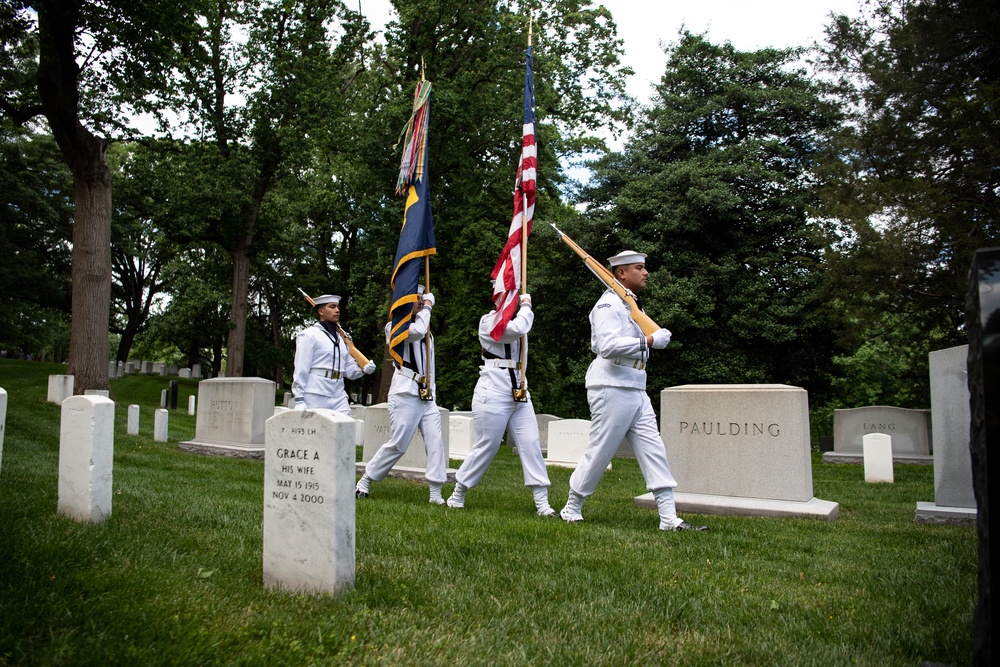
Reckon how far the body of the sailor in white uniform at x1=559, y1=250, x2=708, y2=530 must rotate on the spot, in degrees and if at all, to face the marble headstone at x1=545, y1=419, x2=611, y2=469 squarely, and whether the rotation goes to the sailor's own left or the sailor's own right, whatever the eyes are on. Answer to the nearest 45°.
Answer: approximately 90° to the sailor's own left

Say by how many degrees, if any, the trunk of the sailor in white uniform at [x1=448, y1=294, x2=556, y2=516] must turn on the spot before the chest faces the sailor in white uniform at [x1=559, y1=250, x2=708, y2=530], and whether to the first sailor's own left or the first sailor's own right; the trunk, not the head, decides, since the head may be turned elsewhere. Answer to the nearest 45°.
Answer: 0° — they already face them

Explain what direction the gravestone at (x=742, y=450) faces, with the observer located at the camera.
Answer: facing the viewer

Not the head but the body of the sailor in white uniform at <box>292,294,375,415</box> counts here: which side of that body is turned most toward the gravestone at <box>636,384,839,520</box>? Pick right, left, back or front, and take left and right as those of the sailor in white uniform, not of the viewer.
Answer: front

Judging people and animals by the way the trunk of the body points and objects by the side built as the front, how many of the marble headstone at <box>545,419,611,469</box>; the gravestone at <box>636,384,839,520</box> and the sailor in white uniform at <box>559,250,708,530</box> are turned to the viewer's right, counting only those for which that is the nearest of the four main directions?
1

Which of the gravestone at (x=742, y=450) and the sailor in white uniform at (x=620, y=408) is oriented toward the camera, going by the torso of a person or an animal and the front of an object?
the gravestone

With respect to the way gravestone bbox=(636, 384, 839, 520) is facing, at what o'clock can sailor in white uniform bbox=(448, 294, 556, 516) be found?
The sailor in white uniform is roughly at 2 o'clock from the gravestone.

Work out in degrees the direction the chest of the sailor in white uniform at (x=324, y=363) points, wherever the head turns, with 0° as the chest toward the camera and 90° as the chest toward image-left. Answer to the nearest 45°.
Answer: approximately 315°

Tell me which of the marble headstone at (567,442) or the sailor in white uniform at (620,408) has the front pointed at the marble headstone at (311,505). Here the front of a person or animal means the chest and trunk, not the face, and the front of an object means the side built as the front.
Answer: the marble headstone at (567,442)

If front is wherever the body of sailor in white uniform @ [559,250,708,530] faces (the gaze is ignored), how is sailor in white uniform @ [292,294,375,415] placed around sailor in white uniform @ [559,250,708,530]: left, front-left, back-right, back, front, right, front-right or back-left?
back-left

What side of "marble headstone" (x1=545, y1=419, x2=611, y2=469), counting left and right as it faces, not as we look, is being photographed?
front

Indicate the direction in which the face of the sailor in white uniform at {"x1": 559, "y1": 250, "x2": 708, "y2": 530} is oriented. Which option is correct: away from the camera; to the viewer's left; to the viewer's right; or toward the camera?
to the viewer's right

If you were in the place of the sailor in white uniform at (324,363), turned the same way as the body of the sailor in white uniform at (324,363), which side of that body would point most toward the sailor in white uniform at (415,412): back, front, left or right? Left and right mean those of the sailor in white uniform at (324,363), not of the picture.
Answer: front

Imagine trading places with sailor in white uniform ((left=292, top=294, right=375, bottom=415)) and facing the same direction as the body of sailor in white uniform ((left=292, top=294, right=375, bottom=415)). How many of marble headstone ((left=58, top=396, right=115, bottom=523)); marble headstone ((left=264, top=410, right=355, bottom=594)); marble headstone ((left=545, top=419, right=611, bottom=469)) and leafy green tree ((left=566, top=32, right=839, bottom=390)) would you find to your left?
2

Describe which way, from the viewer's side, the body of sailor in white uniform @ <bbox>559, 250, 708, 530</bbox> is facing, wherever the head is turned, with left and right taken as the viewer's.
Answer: facing to the right of the viewer

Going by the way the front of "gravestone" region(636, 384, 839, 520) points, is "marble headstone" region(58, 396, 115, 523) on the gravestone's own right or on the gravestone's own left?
on the gravestone's own right

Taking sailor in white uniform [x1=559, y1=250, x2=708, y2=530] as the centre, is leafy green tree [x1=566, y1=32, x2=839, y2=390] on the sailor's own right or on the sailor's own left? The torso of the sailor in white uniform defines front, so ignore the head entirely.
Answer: on the sailor's own left
